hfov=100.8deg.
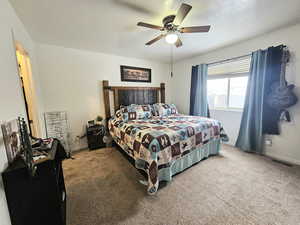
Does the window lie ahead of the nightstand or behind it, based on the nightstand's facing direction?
ahead

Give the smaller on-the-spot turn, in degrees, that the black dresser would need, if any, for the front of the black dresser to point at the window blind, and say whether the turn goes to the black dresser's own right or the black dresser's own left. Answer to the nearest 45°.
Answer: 0° — it already faces it

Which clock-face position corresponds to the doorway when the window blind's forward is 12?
The doorway is roughly at 12 o'clock from the window blind.

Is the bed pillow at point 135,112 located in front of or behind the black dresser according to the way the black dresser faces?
in front

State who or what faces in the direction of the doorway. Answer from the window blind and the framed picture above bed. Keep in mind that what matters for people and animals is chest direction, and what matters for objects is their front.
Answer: the window blind

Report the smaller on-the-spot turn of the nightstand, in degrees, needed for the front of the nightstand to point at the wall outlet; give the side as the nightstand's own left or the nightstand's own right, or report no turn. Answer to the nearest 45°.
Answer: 0° — it already faces it

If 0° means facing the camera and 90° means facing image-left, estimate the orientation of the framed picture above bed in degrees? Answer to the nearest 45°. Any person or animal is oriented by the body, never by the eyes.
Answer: approximately 315°

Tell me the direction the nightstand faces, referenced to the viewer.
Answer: facing the viewer and to the right of the viewer

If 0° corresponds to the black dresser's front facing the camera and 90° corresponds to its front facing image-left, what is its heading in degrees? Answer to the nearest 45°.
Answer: approximately 270°

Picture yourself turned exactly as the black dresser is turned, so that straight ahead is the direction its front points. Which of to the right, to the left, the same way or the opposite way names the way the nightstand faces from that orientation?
to the right

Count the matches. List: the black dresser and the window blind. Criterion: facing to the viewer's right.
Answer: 1

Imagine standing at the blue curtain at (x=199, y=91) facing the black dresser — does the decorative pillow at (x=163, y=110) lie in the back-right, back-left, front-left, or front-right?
front-right

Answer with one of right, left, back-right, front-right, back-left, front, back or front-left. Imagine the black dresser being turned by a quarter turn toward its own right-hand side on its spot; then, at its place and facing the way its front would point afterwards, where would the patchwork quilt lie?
left

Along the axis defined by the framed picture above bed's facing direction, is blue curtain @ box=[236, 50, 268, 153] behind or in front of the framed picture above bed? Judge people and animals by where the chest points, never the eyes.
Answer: in front
